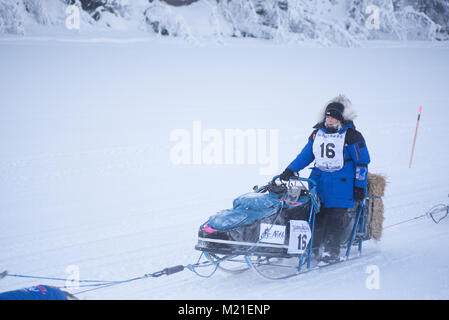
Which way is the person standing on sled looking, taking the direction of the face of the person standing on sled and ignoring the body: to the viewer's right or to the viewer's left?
to the viewer's left

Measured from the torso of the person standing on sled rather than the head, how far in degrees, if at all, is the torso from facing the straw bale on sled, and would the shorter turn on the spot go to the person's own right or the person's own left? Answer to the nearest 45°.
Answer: approximately 180°

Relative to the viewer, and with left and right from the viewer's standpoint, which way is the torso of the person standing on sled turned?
facing the viewer and to the left of the viewer
